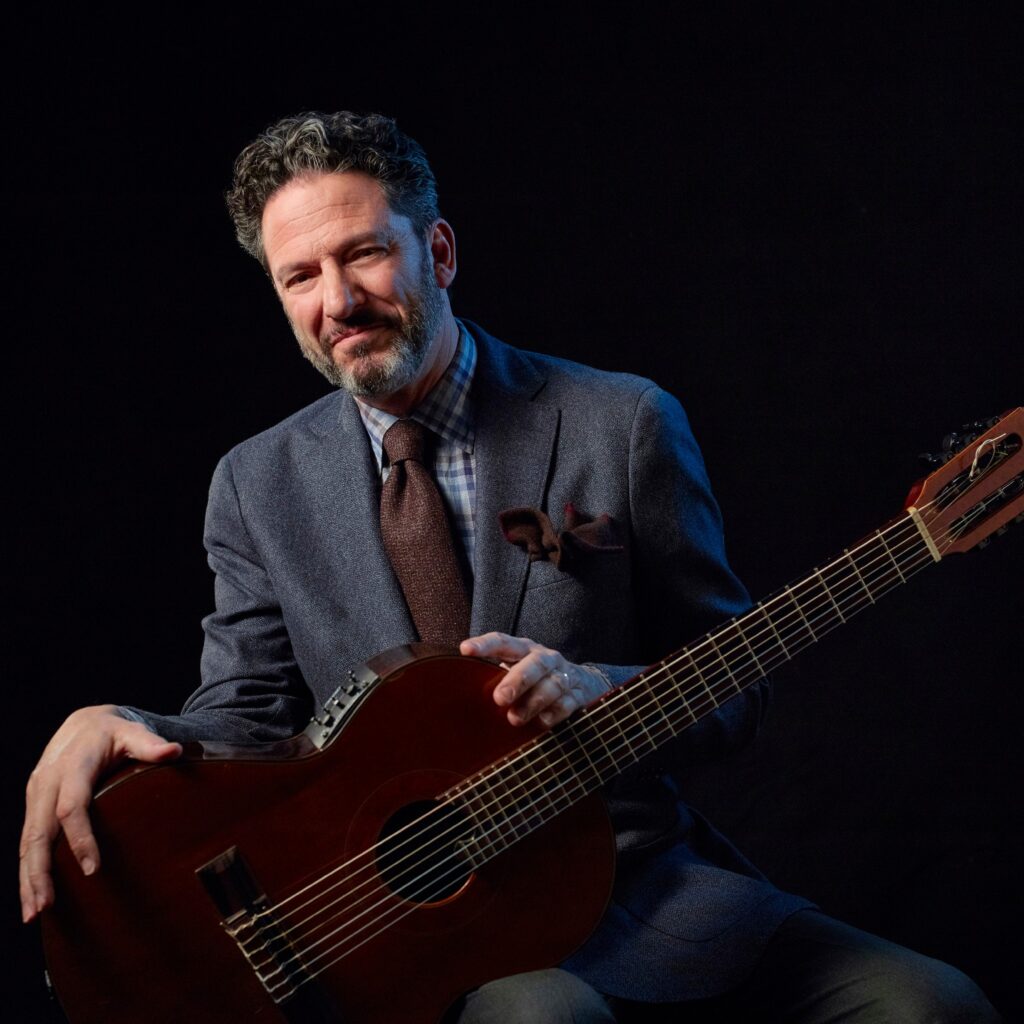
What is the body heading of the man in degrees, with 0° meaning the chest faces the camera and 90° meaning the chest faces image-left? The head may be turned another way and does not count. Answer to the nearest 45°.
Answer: approximately 0°
